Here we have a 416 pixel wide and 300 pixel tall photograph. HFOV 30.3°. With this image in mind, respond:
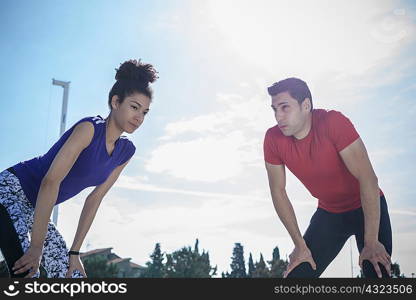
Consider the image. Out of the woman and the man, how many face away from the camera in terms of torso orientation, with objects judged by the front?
0

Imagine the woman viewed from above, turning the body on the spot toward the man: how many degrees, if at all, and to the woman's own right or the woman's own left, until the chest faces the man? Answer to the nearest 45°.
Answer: approximately 45° to the woman's own left

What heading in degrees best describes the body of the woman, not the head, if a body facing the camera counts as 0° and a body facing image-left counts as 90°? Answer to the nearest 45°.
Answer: approximately 315°

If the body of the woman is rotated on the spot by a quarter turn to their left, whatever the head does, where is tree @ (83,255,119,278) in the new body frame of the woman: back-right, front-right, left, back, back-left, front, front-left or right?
front-left
